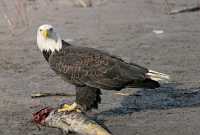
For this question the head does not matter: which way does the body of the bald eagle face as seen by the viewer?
to the viewer's left
